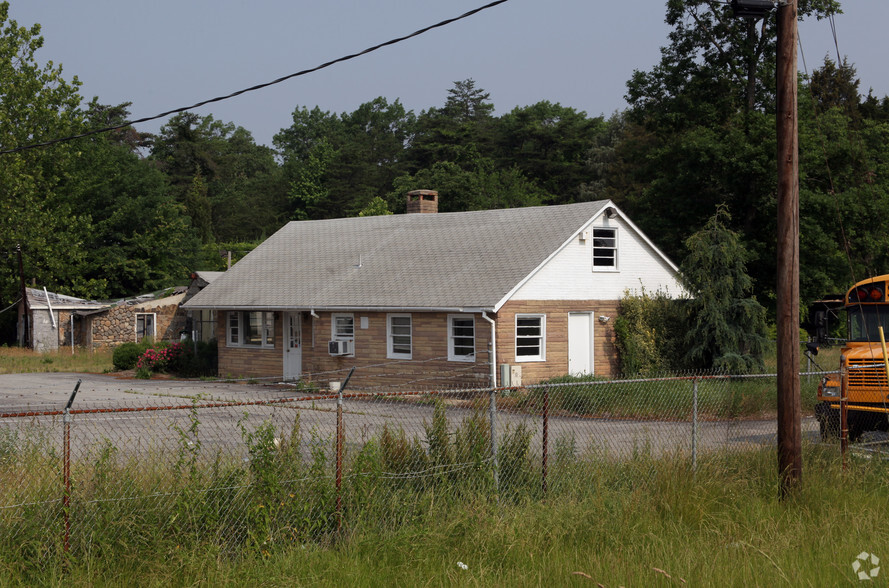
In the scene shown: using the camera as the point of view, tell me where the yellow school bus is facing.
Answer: facing the viewer and to the left of the viewer

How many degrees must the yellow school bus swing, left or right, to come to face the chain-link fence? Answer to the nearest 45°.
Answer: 0° — it already faces it

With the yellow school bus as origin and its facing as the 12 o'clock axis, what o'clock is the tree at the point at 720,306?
The tree is roughly at 4 o'clock from the yellow school bus.
